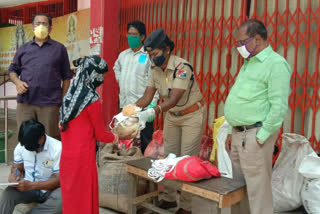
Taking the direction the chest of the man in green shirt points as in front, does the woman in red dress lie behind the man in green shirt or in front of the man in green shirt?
in front

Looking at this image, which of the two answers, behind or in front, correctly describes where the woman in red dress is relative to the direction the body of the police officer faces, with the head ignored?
in front

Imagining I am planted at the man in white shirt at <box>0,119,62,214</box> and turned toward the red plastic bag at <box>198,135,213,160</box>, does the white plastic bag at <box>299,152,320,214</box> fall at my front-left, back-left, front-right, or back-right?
front-right

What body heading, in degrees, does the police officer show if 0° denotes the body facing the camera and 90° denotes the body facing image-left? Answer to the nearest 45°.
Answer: approximately 45°

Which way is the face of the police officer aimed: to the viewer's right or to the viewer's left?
to the viewer's left

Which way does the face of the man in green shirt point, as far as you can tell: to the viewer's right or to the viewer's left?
to the viewer's left

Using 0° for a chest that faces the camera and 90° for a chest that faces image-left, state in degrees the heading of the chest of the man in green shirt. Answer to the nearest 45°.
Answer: approximately 45°

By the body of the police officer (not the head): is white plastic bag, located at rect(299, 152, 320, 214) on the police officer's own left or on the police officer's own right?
on the police officer's own left

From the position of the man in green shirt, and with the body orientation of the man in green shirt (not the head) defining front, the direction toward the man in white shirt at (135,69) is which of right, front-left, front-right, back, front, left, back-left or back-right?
right

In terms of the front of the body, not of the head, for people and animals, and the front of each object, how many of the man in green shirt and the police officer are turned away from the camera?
0

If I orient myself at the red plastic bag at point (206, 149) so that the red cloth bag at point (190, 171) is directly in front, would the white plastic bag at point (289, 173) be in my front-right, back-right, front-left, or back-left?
front-left

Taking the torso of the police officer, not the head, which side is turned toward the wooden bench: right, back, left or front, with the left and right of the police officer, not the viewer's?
left

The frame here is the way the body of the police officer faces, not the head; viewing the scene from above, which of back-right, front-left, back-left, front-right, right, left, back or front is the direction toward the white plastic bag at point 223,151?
back
